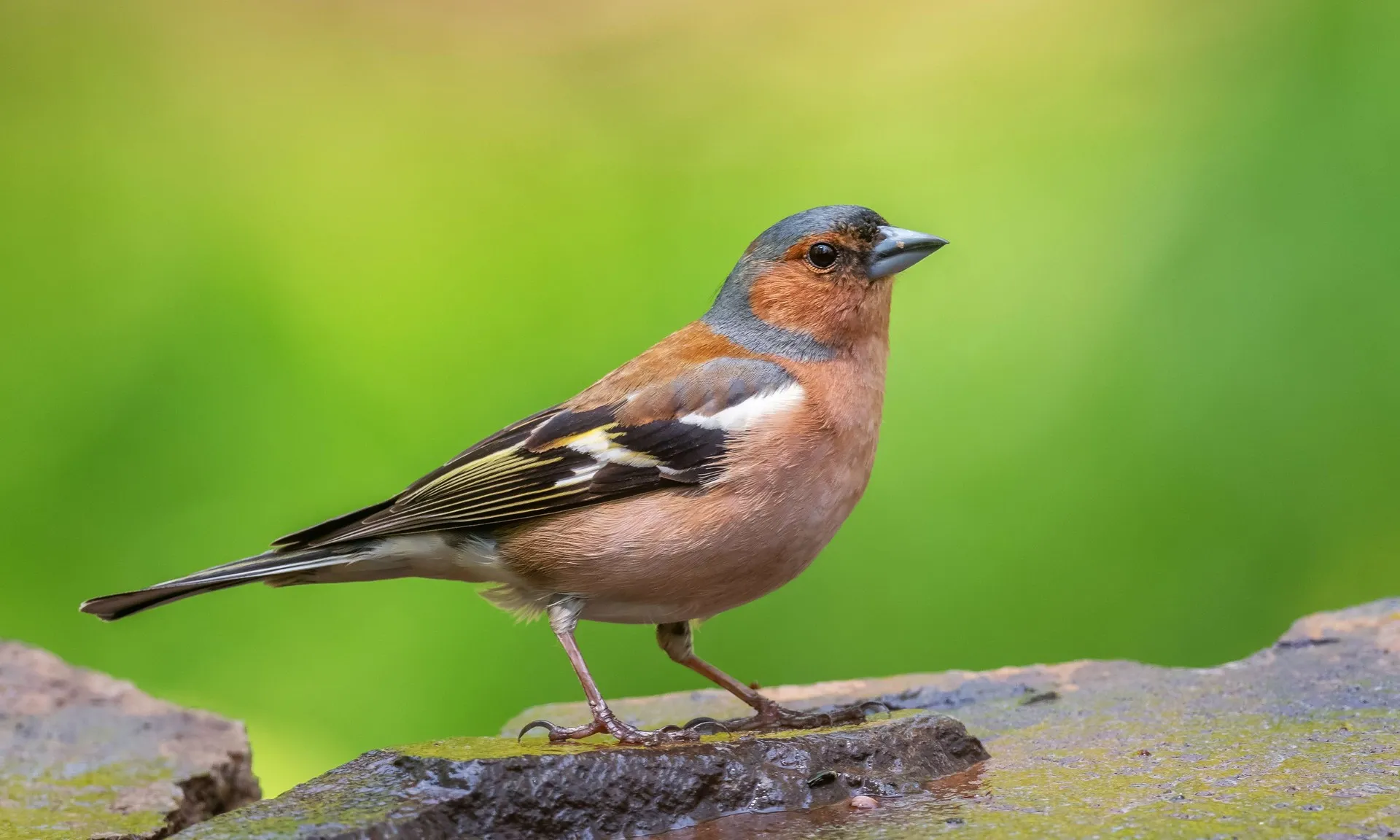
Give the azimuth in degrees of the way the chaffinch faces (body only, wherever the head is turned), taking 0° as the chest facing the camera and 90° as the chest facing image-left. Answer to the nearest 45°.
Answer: approximately 270°

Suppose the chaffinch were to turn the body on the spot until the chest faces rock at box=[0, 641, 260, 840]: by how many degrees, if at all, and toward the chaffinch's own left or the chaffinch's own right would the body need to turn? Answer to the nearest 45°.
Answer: approximately 180°
